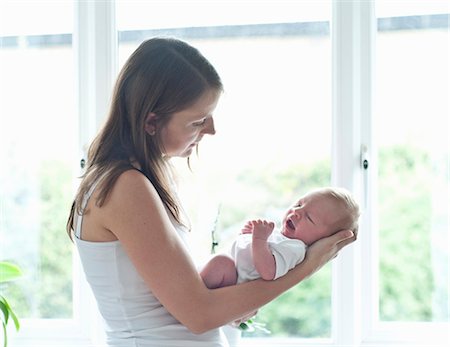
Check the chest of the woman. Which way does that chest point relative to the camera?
to the viewer's right

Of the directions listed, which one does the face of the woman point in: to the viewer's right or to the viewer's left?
to the viewer's right
